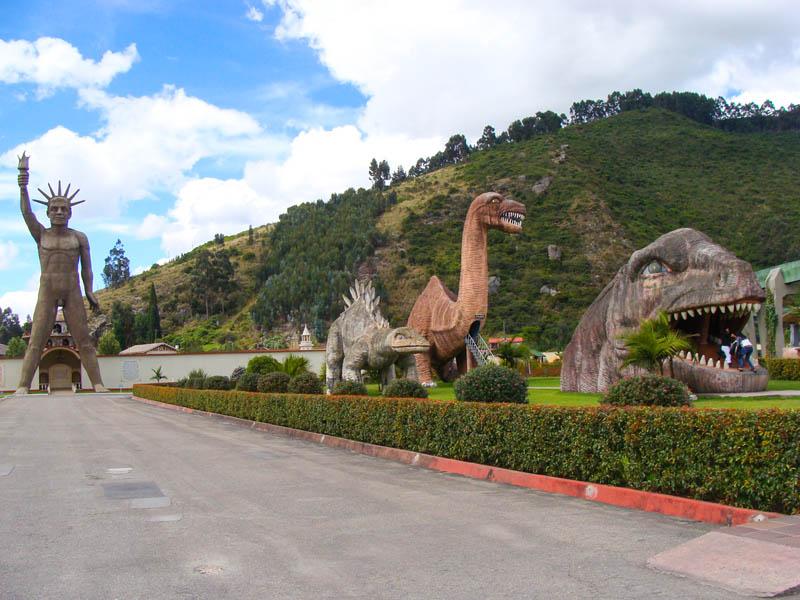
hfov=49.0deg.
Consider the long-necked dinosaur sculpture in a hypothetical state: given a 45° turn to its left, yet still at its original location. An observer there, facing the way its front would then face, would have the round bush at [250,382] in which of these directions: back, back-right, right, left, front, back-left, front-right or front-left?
back

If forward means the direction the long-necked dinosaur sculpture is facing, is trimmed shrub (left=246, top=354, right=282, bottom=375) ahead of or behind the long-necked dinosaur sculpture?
behind

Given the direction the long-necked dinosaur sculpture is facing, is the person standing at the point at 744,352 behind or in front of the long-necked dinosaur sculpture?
in front

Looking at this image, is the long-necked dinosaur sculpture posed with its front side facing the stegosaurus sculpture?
no

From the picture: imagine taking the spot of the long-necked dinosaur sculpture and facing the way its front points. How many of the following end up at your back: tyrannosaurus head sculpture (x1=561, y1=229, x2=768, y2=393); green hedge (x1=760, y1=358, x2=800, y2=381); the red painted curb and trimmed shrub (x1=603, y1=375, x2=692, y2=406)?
0

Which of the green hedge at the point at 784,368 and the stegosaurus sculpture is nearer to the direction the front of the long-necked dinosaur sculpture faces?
the green hedge

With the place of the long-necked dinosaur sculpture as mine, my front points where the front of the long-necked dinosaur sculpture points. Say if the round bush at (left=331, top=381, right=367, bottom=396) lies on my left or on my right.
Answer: on my right

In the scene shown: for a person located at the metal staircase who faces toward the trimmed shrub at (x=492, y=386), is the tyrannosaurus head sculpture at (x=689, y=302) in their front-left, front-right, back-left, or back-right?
front-left

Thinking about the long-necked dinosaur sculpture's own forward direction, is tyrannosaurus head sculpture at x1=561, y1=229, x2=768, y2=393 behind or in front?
in front

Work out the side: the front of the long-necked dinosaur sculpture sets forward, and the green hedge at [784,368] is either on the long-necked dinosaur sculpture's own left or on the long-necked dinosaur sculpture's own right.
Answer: on the long-necked dinosaur sculpture's own left

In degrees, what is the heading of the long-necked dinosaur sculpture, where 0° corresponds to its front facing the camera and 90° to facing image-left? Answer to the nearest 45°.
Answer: approximately 315°
